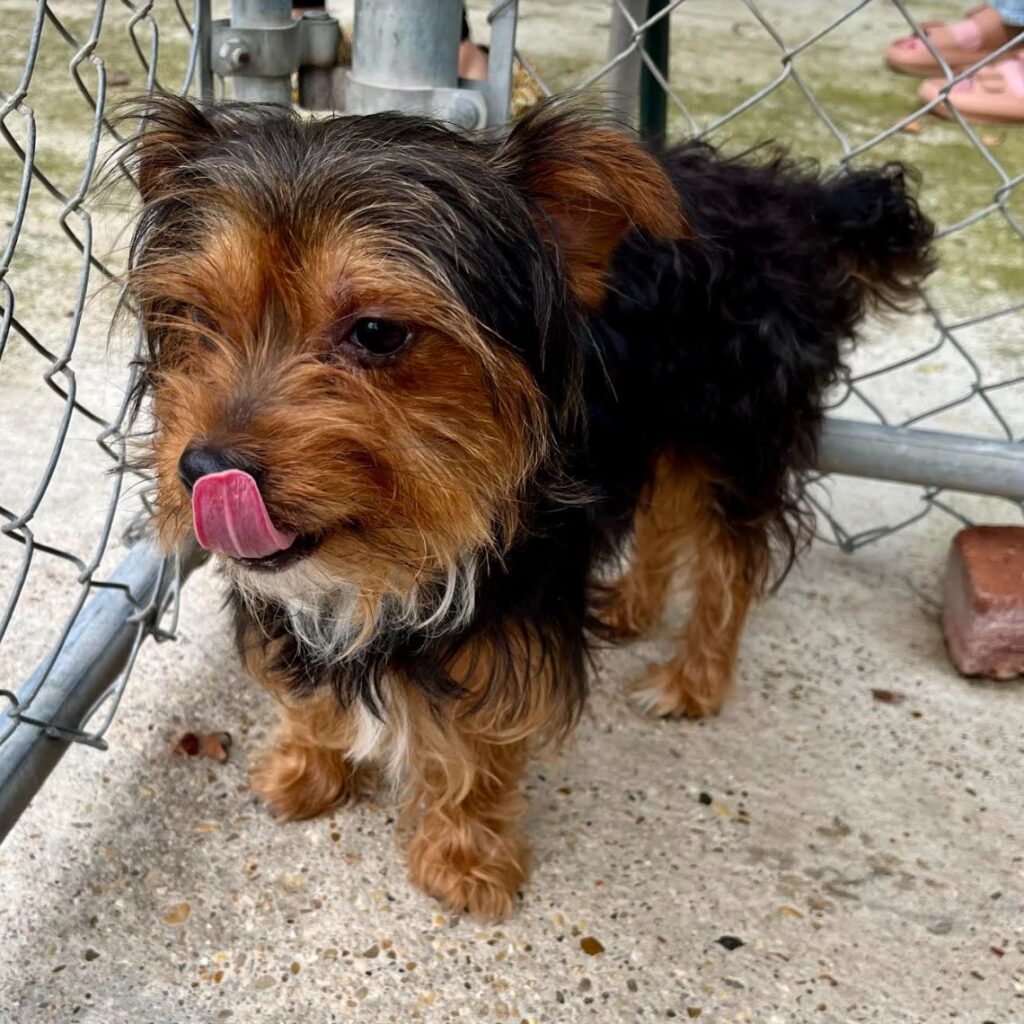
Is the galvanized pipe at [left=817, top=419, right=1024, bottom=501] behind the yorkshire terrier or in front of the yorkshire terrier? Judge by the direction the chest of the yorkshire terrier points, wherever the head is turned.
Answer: behind

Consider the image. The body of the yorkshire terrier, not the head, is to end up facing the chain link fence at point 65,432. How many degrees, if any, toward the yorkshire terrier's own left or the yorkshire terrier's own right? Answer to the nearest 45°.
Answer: approximately 90° to the yorkshire terrier's own right

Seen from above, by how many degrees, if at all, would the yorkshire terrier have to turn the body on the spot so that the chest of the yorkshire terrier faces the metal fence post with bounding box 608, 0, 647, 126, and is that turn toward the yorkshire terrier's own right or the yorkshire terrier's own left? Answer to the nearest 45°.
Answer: approximately 135° to the yorkshire terrier's own right

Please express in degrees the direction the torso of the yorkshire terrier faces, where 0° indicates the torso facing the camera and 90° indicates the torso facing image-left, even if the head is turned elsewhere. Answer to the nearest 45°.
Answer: approximately 45°

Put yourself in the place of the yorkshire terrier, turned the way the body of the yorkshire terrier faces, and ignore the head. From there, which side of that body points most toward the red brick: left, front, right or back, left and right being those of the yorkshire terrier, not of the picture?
back
